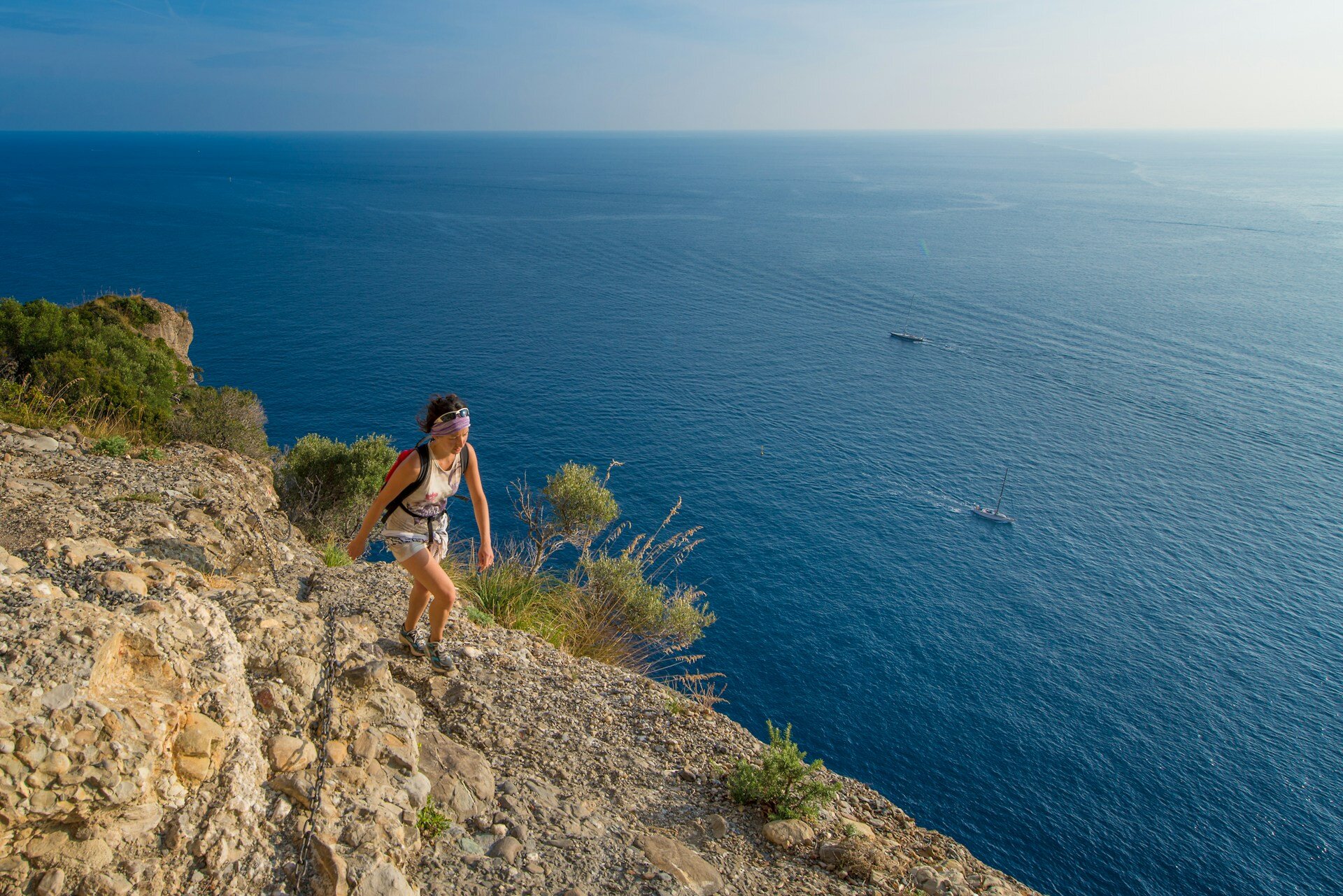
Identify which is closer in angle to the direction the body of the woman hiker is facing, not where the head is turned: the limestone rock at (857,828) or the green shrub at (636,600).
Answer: the limestone rock

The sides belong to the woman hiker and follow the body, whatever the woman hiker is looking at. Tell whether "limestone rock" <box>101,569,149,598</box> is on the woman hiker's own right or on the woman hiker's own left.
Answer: on the woman hiker's own right

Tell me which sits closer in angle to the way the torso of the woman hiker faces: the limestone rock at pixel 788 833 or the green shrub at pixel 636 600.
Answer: the limestone rock

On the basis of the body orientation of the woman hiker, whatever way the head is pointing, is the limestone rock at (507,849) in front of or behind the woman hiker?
in front

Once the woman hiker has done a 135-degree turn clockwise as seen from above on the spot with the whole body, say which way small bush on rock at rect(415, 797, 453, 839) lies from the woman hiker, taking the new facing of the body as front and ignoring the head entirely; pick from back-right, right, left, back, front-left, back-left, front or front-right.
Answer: left

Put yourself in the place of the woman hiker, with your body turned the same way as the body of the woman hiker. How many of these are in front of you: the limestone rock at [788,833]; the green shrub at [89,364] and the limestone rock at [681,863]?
2

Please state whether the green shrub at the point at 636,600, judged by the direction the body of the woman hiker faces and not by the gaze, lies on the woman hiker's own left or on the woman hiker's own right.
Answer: on the woman hiker's own left

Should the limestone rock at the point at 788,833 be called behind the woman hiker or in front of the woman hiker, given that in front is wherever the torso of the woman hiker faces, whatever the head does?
in front

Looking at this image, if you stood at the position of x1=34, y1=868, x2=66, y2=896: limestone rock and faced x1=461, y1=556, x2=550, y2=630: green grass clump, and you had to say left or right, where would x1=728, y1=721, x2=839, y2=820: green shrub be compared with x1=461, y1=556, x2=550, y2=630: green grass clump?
right
